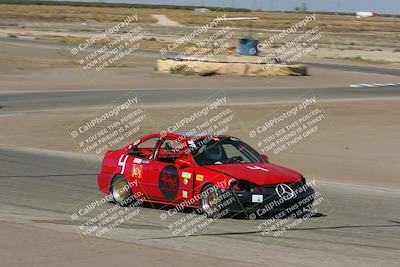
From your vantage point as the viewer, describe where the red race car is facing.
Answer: facing the viewer and to the right of the viewer

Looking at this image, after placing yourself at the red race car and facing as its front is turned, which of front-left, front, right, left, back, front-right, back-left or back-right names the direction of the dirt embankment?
back-left
